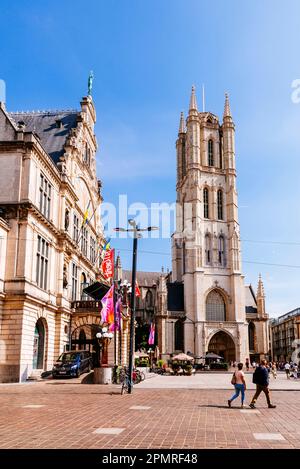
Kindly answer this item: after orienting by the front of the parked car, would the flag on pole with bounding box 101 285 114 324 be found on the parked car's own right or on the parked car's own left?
on the parked car's own left
